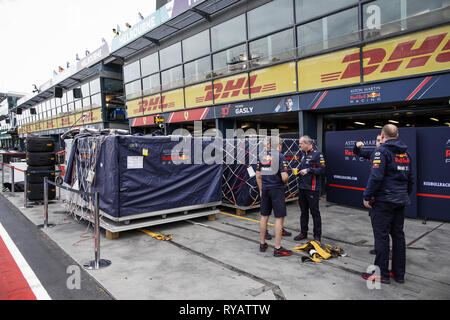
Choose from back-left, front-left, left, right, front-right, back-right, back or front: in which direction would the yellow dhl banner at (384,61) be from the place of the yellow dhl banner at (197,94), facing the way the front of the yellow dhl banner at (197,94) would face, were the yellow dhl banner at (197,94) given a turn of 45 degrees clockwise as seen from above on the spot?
back-left

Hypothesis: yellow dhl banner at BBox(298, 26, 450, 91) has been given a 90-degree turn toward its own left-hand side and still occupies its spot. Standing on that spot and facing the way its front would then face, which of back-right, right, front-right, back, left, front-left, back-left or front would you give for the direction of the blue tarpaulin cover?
right

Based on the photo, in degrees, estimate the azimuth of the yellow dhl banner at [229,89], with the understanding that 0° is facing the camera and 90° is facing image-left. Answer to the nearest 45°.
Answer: approximately 45°

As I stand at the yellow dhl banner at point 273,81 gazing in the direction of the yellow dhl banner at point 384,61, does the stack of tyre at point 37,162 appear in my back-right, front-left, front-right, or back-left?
back-right

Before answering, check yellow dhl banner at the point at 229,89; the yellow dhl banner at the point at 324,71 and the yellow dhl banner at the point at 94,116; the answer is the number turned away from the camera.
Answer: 0

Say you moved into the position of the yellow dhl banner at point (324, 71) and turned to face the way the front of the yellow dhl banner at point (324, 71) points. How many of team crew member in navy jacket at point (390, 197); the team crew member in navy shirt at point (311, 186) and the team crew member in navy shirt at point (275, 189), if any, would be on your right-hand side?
0

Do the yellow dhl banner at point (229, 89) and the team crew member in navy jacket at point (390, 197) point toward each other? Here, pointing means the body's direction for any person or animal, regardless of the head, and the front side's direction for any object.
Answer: no

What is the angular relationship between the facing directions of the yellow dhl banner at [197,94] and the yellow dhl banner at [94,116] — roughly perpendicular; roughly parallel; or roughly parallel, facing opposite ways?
roughly parallel

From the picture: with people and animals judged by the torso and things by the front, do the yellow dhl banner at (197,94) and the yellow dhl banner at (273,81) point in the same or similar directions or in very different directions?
same or similar directions

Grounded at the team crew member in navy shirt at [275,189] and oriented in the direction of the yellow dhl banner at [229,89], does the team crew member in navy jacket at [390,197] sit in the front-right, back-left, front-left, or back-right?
back-right

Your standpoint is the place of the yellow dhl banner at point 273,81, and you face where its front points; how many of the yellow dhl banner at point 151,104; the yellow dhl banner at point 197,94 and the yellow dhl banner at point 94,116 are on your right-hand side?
3

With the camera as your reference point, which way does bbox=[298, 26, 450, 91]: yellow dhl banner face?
facing the viewer and to the left of the viewer

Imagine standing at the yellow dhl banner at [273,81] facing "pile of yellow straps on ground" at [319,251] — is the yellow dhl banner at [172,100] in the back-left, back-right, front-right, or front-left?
back-right

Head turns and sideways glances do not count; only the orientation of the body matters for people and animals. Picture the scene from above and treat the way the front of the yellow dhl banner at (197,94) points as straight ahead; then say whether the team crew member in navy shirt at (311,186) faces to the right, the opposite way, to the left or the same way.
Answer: the same way

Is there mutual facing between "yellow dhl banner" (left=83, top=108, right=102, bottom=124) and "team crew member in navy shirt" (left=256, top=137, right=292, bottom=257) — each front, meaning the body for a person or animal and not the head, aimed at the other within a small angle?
no

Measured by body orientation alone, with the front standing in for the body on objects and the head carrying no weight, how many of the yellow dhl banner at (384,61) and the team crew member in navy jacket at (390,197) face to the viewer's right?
0

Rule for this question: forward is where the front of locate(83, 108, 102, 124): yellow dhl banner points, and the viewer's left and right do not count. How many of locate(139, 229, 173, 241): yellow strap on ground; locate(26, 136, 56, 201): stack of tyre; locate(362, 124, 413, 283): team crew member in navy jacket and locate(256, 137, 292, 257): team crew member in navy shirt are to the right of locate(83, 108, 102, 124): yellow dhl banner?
0

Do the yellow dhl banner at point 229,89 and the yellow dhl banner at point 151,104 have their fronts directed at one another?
no

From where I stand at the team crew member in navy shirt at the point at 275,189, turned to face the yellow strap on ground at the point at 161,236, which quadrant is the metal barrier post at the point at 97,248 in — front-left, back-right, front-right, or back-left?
front-left

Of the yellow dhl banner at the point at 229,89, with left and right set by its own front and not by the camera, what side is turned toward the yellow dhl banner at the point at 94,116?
right

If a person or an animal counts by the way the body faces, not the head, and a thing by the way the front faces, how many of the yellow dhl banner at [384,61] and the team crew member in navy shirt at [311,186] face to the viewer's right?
0
